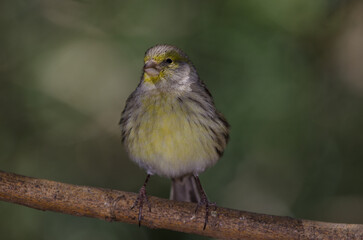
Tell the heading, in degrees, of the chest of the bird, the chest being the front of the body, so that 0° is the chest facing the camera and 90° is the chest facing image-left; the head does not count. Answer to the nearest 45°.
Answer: approximately 0°
